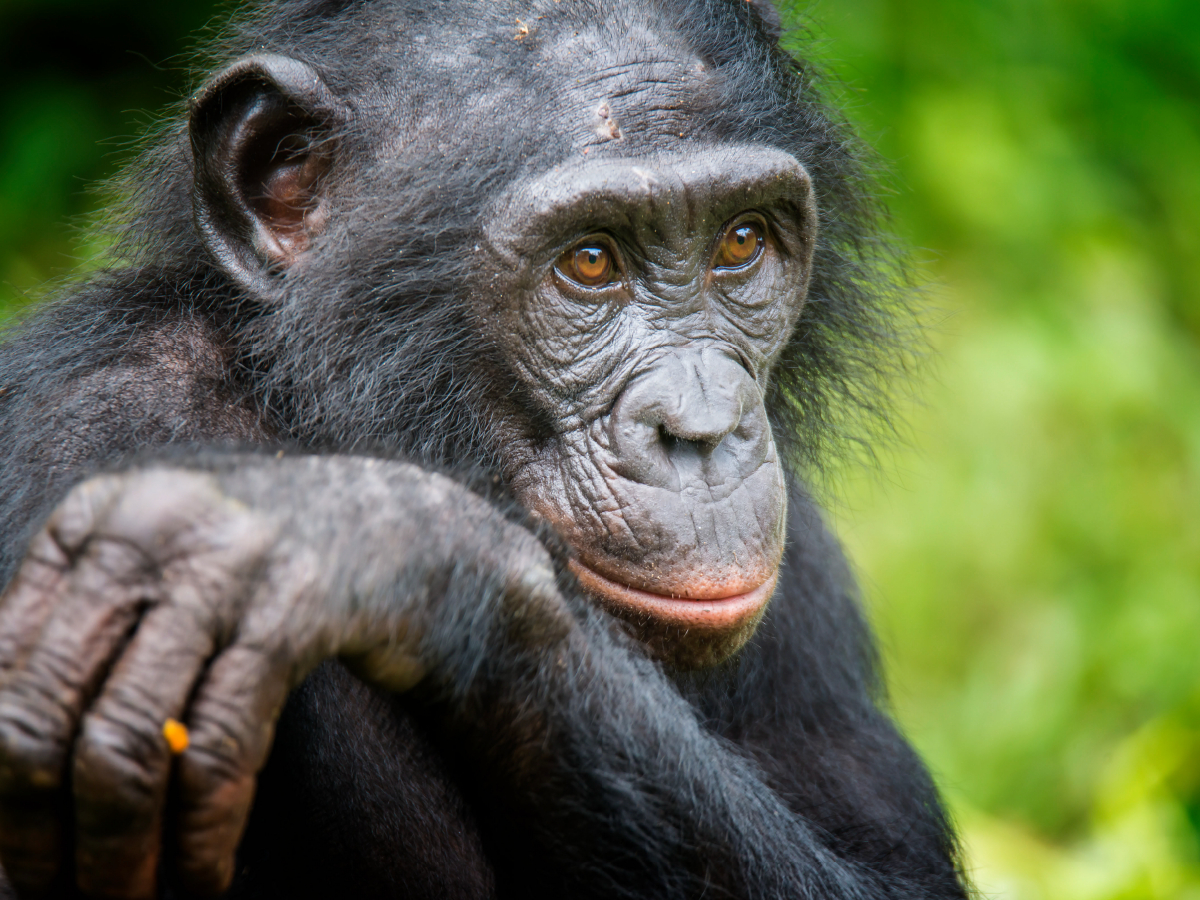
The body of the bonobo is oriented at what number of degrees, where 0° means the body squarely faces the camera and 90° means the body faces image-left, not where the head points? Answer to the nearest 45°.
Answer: approximately 315°
